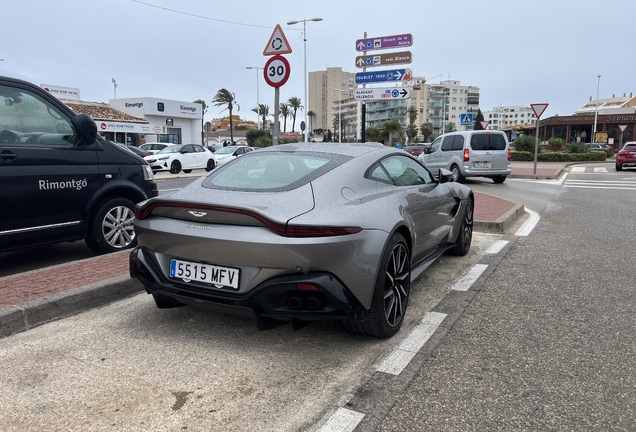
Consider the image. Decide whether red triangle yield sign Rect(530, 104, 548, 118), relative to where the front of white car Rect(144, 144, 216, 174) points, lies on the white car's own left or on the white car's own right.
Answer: on the white car's own left

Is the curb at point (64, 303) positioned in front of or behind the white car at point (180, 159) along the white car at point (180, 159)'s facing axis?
in front

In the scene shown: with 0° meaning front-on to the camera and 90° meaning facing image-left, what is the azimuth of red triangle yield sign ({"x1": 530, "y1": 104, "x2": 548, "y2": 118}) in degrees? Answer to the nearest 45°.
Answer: approximately 0°

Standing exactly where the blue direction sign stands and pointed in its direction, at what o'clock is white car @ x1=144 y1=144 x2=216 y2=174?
The white car is roughly at 3 o'clock from the blue direction sign.

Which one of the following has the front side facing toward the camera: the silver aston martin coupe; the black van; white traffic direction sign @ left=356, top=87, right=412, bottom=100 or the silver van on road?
the white traffic direction sign

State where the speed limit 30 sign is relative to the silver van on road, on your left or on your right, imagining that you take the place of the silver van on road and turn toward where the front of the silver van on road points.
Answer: on your left

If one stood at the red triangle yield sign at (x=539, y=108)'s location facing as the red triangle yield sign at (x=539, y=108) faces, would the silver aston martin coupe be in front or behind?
in front

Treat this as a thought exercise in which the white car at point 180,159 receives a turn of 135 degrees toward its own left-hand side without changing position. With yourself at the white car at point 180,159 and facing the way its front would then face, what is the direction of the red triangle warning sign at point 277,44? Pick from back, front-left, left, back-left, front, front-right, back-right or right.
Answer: right

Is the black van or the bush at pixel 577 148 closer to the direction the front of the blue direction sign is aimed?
the black van

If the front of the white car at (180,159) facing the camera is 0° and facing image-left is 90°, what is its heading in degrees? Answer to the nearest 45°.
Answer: approximately 45°

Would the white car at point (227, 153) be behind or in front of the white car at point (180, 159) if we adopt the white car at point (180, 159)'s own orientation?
behind

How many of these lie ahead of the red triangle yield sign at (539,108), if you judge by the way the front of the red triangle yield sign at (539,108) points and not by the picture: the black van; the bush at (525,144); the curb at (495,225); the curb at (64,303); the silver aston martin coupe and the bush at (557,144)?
4
